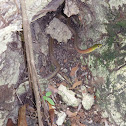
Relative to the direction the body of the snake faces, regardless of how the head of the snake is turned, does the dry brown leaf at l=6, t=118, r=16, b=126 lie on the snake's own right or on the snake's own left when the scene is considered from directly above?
on the snake's own right

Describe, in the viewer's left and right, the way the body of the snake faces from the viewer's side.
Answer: facing to the right of the viewer

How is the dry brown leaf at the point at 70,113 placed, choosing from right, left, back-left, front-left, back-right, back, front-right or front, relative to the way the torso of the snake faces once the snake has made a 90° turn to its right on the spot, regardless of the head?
front

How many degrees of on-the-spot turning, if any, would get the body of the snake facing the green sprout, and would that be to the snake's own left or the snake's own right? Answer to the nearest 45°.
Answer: approximately 90° to the snake's own right
